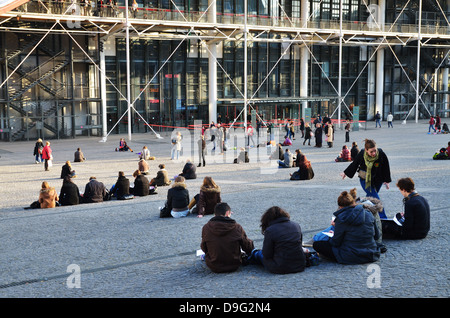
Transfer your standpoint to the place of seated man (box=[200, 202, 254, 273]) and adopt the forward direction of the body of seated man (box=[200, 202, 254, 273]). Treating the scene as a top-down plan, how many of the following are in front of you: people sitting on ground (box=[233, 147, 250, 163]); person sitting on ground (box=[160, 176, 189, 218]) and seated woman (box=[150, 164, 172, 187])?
3

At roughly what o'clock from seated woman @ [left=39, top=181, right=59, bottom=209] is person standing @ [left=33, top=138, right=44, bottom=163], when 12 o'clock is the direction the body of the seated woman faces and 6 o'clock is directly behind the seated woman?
The person standing is roughly at 12 o'clock from the seated woman.

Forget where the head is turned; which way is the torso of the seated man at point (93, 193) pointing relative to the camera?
away from the camera

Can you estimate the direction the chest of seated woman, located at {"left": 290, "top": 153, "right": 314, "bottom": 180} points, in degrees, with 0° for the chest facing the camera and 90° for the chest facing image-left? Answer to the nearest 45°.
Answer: approximately 135°

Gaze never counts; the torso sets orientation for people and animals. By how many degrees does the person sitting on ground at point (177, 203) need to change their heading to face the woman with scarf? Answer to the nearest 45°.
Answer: approximately 135° to their right

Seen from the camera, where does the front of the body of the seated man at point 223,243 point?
away from the camera

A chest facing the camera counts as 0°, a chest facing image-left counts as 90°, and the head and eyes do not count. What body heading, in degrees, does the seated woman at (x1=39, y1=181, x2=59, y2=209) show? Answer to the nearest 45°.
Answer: approximately 180°

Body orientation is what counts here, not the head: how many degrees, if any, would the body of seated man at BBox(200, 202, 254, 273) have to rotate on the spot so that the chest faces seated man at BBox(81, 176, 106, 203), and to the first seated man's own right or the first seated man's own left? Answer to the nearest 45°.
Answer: approximately 45° to the first seated man's own left

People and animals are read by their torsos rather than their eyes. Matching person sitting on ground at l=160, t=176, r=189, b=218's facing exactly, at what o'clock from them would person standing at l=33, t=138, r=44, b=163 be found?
The person standing is roughly at 11 o'clock from the person sitting on ground.

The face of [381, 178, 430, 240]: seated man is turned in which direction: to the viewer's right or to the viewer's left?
to the viewer's left
